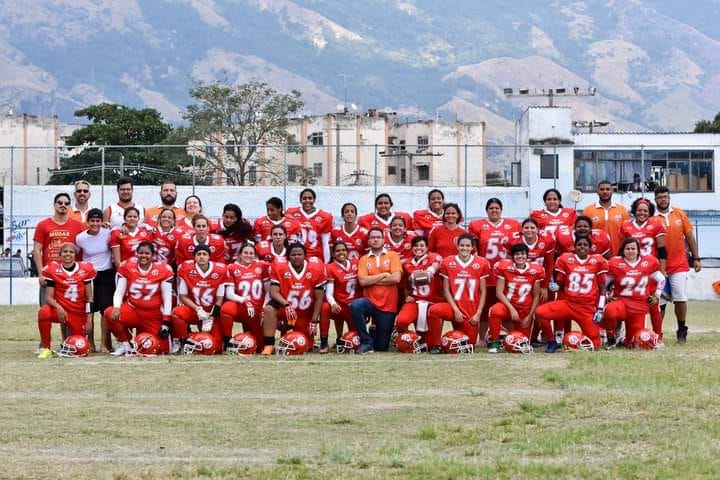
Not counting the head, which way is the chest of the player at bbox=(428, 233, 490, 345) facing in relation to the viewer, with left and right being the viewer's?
facing the viewer

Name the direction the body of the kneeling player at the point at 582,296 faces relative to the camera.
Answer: toward the camera

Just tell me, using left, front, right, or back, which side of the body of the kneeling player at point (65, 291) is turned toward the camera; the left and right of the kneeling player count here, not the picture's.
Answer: front

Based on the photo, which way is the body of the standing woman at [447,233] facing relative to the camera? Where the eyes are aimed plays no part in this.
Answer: toward the camera

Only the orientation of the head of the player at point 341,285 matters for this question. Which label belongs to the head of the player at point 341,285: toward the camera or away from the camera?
toward the camera

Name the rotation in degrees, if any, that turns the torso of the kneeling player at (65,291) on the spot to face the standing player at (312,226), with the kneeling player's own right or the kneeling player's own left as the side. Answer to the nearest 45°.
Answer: approximately 90° to the kneeling player's own left

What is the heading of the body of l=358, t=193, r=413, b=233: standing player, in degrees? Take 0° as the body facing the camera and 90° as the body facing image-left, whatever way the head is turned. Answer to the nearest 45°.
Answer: approximately 0°

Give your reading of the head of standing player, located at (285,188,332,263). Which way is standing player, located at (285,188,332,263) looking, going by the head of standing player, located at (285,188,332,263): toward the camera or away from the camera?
toward the camera

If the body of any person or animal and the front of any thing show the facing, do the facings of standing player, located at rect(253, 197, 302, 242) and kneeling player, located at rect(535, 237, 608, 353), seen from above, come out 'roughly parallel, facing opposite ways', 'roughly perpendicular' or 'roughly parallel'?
roughly parallel

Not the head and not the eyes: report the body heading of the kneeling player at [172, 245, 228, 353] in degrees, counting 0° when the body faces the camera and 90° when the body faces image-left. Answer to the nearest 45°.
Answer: approximately 0°
